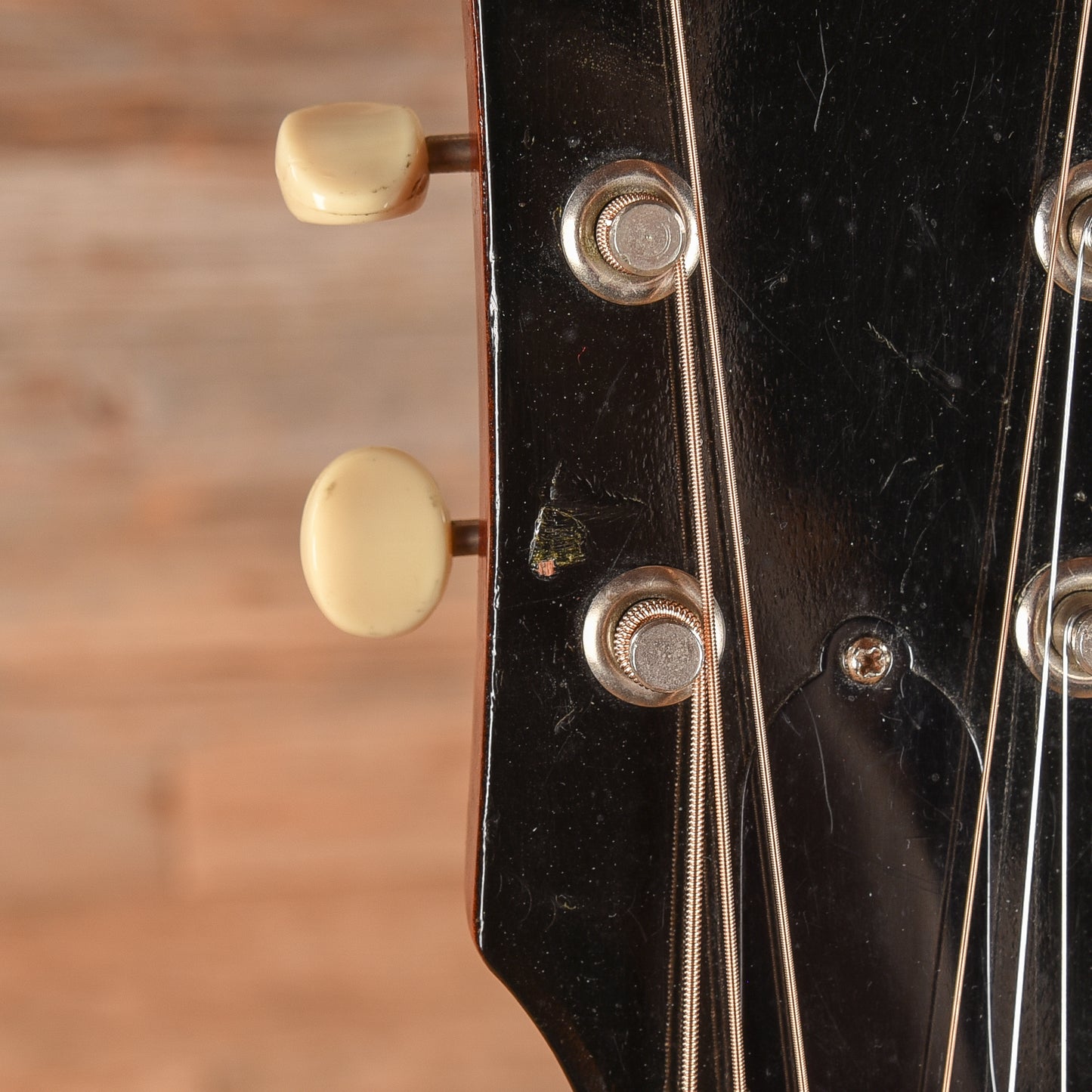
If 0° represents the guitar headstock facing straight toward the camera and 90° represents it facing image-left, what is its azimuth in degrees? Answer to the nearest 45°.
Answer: approximately 0°
